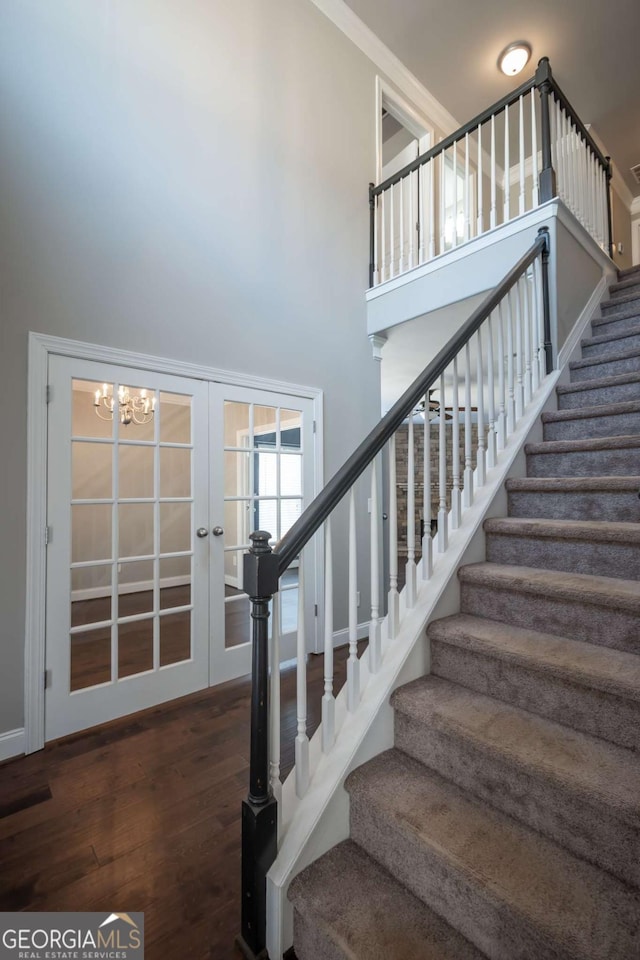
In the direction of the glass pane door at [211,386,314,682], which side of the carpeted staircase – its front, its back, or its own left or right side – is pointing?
right

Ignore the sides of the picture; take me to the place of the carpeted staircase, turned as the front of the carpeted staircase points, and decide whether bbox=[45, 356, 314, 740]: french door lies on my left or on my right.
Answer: on my right

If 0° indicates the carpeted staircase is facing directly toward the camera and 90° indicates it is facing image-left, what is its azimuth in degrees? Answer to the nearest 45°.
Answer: approximately 45°
